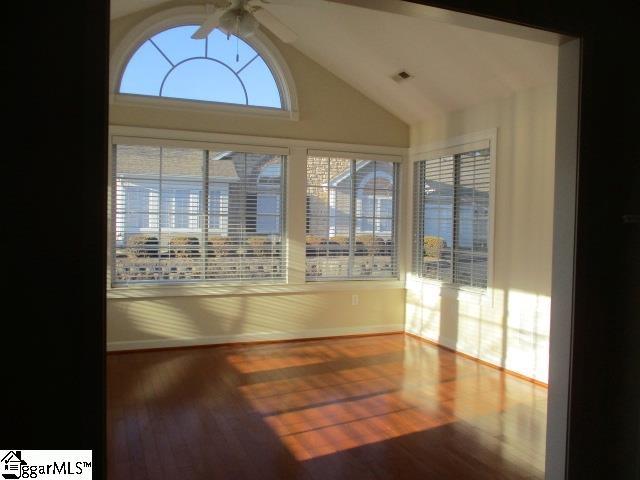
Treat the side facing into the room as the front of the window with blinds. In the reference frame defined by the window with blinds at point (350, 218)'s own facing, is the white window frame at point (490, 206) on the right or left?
on its left

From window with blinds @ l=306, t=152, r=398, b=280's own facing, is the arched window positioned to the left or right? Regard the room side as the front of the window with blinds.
on its right

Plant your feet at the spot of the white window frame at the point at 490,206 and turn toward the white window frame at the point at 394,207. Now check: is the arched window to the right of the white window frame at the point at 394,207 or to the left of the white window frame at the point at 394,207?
left

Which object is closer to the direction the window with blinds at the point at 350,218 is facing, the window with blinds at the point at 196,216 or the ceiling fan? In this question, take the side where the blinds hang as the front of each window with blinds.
the ceiling fan

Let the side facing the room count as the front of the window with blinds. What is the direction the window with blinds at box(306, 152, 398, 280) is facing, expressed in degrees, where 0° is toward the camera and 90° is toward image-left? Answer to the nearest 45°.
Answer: approximately 0°

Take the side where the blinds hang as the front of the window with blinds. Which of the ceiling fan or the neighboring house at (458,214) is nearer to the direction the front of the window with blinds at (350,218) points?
the ceiling fan

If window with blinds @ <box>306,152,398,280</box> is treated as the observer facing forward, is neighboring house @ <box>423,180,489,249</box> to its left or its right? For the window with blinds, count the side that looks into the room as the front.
on its left

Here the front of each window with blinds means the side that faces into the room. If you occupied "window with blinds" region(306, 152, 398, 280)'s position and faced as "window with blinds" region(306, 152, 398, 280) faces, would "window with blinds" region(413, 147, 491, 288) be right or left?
on its left
